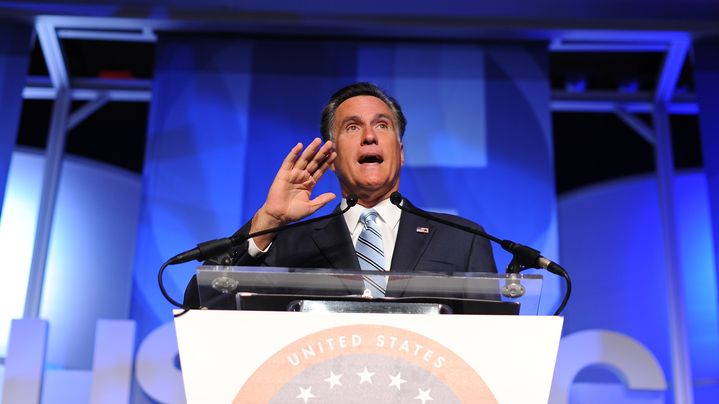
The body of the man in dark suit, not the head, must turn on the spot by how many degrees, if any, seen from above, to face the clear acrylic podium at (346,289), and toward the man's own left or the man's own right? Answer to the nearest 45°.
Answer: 0° — they already face it

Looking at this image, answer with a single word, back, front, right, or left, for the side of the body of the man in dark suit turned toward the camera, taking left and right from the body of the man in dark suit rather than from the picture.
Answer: front

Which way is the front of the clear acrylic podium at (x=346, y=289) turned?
toward the camera

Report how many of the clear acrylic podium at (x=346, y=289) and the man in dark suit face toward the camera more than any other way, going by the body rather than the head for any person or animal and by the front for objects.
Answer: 2

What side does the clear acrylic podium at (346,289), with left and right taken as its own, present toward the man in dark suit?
back

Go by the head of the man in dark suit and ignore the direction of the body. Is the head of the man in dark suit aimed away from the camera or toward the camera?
toward the camera

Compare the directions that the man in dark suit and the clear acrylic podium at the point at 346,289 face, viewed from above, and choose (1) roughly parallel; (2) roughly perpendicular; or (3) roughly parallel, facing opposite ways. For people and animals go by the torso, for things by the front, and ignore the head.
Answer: roughly parallel
